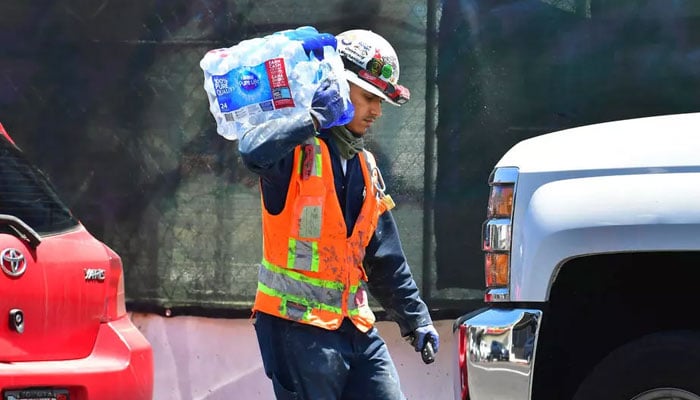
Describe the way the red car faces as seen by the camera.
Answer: facing away from the viewer and to the left of the viewer

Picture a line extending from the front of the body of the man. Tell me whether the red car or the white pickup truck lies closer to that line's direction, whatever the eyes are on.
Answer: the white pickup truck

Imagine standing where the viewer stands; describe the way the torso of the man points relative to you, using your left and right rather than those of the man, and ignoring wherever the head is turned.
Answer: facing the viewer and to the right of the viewer

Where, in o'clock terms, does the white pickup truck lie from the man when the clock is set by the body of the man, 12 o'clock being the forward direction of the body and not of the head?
The white pickup truck is roughly at 11 o'clock from the man.

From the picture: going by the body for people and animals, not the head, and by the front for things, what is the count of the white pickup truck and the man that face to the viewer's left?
1
